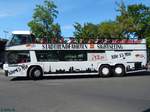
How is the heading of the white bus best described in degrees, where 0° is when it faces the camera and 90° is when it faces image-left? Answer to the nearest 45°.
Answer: approximately 90°
